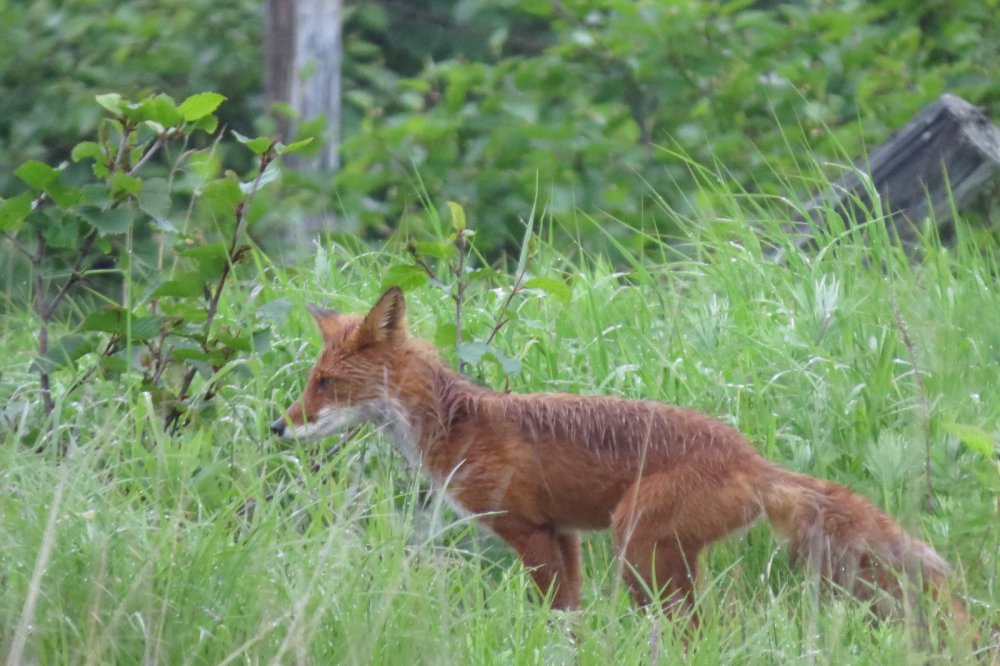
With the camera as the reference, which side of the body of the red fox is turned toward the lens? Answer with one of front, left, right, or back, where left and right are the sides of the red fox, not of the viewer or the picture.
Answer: left

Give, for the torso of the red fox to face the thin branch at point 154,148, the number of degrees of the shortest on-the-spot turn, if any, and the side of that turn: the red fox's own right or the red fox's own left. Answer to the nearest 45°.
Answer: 0° — it already faces it

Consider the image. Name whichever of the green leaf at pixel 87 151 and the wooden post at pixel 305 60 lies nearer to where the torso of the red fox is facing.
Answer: the green leaf

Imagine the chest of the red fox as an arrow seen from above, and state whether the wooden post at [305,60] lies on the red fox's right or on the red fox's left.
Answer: on the red fox's right

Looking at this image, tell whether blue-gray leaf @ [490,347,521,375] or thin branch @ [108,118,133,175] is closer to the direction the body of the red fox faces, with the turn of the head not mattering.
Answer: the thin branch

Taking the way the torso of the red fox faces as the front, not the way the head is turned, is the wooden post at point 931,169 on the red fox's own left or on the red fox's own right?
on the red fox's own right

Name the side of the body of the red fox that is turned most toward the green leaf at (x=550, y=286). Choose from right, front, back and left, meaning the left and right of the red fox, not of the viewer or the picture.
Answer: right

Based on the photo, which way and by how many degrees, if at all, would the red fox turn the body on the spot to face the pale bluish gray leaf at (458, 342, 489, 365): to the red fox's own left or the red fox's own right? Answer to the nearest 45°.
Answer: approximately 45° to the red fox's own right

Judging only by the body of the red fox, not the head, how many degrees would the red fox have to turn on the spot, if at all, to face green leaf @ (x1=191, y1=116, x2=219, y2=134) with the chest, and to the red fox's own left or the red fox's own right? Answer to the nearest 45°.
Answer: approximately 45° to the red fox's own right
